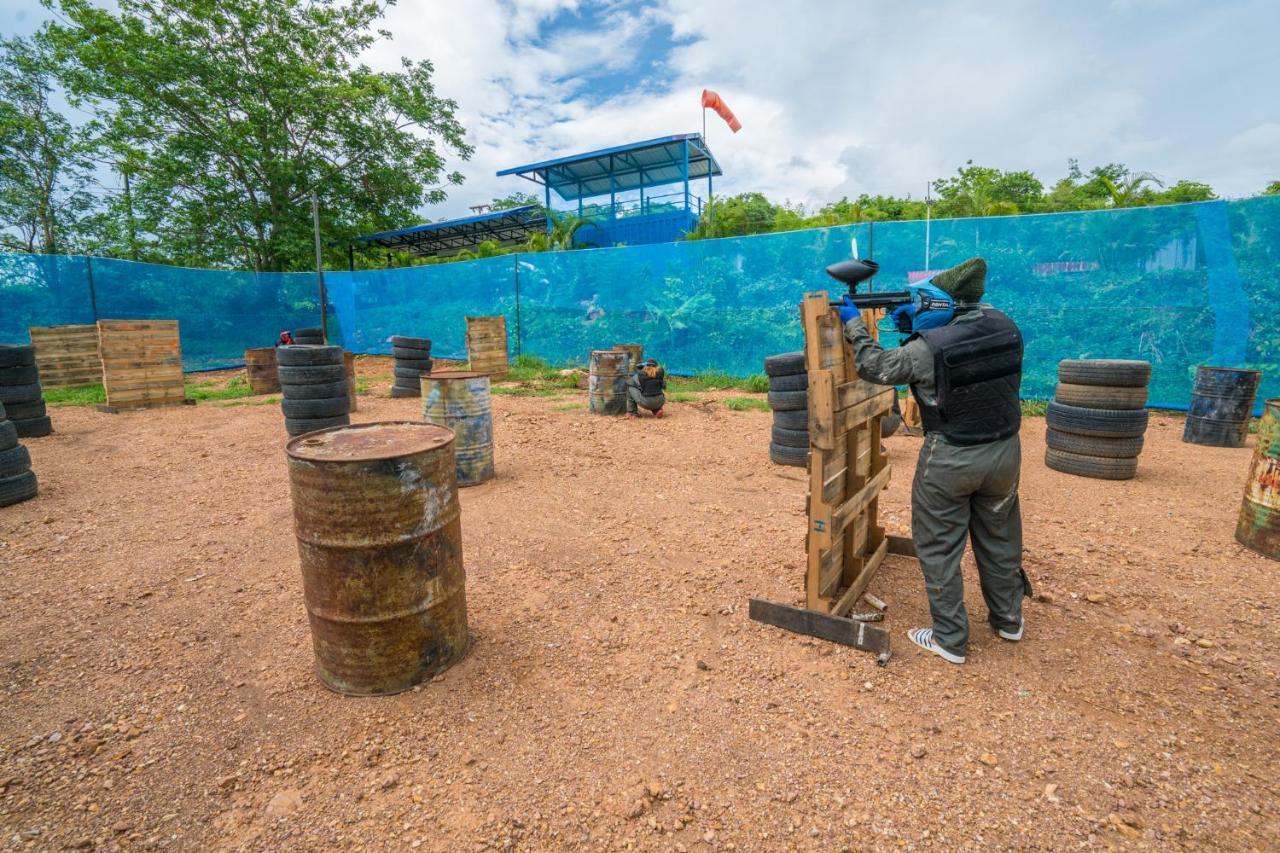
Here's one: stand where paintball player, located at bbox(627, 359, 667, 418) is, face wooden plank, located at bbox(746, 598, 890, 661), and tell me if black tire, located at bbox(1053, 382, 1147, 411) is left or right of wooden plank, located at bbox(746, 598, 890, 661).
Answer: left

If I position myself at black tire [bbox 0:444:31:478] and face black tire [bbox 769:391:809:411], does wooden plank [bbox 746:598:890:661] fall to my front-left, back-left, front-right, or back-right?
front-right

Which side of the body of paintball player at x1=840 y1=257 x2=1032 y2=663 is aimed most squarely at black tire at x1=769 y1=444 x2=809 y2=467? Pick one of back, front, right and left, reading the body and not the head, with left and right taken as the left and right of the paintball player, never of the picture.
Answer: front

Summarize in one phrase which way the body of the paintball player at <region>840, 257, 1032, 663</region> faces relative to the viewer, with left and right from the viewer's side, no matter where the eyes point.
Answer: facing away from the viewer and to the left of the viewer

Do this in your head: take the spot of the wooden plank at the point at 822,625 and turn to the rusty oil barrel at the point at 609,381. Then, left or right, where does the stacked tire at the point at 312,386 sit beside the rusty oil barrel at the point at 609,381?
left

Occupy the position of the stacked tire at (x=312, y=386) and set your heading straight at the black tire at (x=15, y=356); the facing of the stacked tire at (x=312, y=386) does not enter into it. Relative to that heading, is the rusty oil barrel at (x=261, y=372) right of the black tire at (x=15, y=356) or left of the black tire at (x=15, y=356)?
right

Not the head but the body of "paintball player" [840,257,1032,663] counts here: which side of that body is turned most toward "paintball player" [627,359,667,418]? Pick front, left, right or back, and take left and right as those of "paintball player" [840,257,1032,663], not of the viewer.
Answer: front

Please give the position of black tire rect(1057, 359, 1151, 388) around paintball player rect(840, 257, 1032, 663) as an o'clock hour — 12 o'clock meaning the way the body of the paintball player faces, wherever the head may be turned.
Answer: The black tire is roughly at 2 o'clock from the paintball player.

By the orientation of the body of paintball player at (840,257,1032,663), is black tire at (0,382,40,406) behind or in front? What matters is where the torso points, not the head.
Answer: in front

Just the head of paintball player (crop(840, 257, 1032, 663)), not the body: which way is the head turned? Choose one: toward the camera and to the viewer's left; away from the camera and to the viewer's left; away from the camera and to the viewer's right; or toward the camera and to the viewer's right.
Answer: away from the camera and to the viewer's left

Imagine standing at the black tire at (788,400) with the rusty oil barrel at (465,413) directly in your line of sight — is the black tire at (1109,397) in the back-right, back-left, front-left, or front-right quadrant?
back-left

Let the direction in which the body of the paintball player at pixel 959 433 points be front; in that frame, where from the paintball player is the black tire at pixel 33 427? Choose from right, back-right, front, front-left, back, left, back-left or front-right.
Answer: front-left

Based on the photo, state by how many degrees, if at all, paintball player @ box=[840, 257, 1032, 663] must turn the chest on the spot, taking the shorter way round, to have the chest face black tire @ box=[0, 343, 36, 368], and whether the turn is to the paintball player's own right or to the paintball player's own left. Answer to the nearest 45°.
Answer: approximately 45° to the paintball player's own left

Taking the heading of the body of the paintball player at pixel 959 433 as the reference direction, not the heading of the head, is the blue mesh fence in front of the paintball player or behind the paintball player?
in front

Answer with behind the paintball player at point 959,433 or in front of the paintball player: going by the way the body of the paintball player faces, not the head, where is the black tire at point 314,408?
in front
